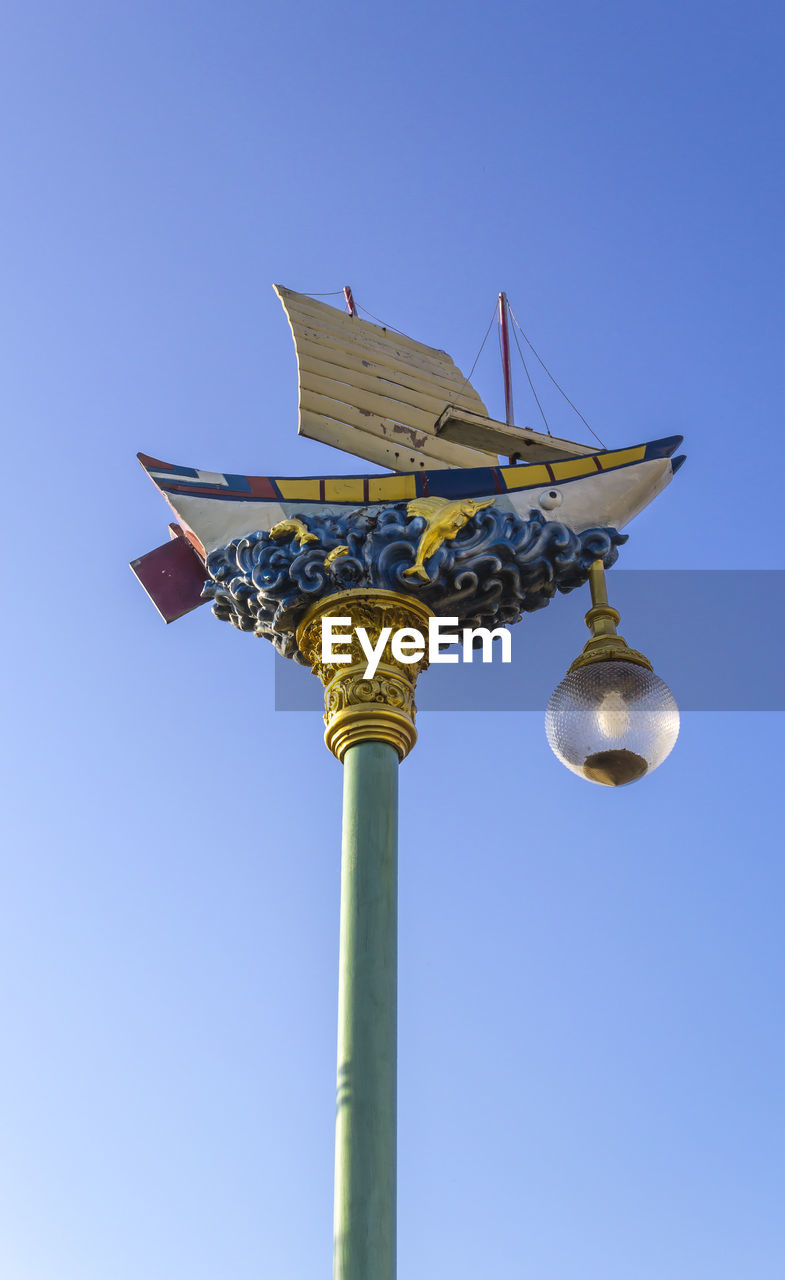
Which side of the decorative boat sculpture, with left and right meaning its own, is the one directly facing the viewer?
right
